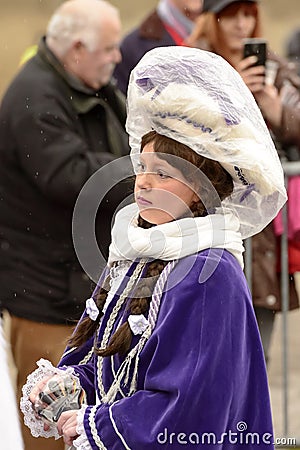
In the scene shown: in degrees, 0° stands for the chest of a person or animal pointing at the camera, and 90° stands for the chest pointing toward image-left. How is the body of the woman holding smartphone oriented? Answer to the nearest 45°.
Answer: approximately 0°

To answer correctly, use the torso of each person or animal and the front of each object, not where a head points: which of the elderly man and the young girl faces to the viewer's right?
the elderly man

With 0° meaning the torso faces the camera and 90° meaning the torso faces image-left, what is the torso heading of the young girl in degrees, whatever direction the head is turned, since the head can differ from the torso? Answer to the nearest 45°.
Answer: approximately 45°

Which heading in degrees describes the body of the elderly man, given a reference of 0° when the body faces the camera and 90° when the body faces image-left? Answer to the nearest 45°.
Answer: approximately 270°

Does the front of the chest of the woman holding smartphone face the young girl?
yes

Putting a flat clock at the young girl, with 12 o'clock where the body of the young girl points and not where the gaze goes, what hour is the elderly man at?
The elderly man is roughly at 4 o'clock from the young girl.

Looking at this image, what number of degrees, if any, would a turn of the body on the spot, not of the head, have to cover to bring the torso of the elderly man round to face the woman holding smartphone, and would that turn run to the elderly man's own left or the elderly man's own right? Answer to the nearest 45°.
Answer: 0° — they already face them
